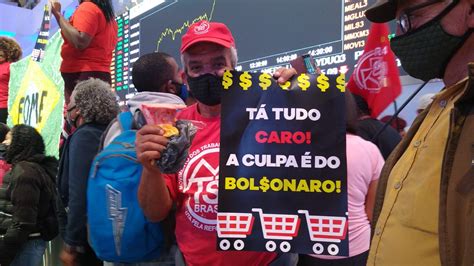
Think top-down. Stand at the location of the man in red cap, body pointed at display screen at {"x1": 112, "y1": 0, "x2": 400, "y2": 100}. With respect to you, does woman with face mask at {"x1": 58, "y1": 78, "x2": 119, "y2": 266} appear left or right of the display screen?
left

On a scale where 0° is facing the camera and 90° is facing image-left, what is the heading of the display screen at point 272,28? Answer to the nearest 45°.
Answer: approximately 45°

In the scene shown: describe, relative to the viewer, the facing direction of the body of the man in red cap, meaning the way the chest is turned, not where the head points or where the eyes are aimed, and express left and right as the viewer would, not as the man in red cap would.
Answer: facing the viewer

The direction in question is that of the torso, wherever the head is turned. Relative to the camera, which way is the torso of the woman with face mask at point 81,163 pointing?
to the viewer's left

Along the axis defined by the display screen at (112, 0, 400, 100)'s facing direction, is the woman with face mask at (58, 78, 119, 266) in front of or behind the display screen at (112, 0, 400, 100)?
in front

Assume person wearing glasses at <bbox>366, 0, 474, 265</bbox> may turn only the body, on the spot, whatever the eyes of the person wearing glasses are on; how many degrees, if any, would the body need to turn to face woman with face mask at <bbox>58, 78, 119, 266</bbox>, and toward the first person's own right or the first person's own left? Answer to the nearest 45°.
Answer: approximately 90° to the first person's own right

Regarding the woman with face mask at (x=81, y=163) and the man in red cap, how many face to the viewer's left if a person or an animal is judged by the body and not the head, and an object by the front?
1

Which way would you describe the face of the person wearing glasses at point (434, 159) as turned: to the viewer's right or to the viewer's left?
to the viewer's left

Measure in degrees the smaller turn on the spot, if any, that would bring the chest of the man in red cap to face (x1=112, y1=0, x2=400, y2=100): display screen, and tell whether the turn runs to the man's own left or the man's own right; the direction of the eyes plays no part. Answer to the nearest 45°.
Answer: approximately 180°

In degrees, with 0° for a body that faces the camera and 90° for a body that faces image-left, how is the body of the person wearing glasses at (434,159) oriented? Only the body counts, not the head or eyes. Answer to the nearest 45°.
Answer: approximately 45°

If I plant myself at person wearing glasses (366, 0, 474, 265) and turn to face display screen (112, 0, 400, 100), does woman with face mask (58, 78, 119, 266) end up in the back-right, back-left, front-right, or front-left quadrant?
front-left
